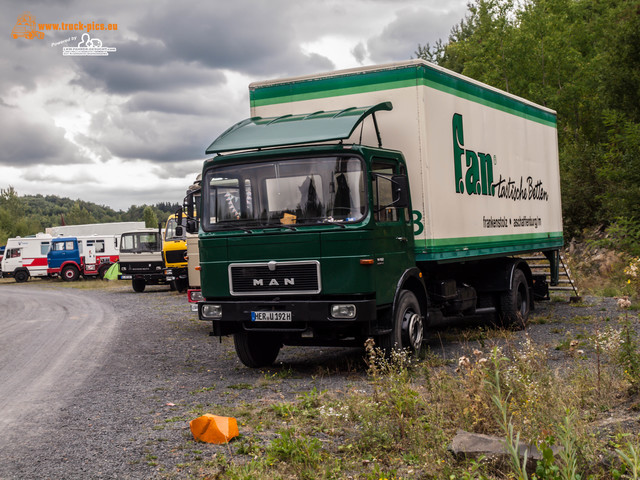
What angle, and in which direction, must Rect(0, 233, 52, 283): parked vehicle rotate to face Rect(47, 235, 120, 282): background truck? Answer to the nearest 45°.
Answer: approximately 135° to its left

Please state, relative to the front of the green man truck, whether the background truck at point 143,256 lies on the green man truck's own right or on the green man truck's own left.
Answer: on the green man truck's own right

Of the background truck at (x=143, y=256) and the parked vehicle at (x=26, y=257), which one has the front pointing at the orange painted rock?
the background truck

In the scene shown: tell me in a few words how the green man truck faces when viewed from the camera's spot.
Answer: facing the viewer and to the left of the viewer

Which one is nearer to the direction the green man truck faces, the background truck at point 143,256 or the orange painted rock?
the orange painted rock

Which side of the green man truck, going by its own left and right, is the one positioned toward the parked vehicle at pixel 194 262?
right

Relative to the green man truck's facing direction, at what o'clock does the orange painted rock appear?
The orange painted rock is roughly at 11 o'clock from the green man truck.

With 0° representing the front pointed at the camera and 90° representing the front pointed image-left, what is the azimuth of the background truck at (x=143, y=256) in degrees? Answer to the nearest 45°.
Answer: approximately 0°

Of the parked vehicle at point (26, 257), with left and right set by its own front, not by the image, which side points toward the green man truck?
left

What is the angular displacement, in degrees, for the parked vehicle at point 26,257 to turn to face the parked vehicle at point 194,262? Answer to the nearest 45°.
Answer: approximately 90° to its left
